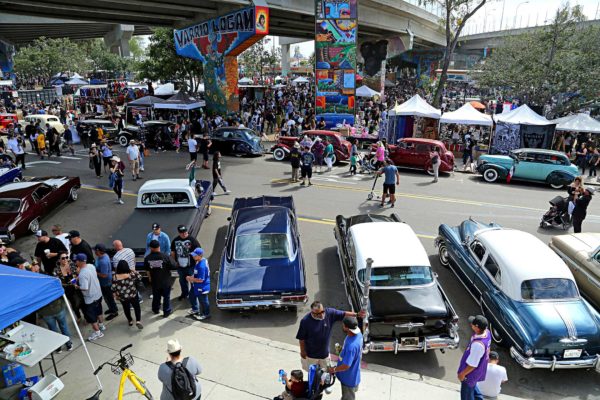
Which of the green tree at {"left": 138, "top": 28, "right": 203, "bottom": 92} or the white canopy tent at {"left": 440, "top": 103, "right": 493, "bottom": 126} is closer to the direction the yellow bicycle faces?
the white canopy tent

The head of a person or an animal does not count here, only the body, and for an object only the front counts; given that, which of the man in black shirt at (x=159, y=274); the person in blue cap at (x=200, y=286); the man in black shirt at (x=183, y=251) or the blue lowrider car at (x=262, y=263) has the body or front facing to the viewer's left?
the person in blue cap

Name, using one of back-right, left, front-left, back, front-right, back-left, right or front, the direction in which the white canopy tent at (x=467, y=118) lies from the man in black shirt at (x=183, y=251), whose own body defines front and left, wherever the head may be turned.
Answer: back-left

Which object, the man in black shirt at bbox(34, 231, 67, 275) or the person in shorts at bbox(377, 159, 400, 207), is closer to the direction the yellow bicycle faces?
the person in shorts

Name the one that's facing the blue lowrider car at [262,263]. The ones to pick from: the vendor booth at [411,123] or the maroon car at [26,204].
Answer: the vendor booth

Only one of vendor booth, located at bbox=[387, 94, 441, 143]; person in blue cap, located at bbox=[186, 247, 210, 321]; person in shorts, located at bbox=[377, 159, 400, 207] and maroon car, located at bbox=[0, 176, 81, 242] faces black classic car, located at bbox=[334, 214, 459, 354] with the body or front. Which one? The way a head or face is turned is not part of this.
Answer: the vendor booth

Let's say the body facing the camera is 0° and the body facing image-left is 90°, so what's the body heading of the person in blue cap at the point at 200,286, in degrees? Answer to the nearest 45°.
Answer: approximately 90°

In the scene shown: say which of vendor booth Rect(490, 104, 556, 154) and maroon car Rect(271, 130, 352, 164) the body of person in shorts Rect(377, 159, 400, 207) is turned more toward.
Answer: the maroon car

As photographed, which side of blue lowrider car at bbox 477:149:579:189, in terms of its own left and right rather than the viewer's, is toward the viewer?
left
